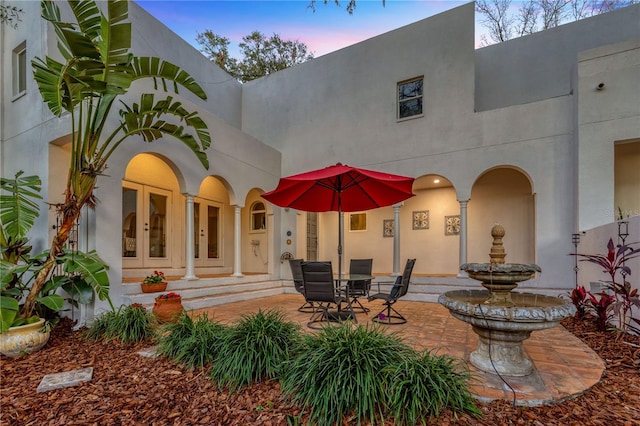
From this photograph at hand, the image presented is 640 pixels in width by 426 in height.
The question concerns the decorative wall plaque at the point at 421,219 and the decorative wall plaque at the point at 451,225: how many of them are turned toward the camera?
2

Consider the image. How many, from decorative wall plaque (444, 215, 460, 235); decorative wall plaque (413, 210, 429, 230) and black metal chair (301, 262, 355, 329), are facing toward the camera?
2

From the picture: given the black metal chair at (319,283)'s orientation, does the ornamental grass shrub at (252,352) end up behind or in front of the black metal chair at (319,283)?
behind

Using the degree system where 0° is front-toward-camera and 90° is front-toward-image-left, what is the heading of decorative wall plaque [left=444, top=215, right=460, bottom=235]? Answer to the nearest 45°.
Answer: approximately 0°

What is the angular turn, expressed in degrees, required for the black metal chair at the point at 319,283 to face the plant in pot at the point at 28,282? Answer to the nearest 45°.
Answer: approximately 135° to its left

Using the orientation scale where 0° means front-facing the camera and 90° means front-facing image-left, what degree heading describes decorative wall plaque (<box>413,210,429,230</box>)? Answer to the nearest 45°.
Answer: approximately 0°

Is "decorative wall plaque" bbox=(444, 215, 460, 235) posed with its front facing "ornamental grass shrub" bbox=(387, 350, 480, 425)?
yes
